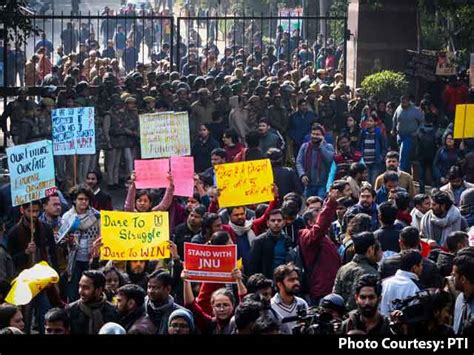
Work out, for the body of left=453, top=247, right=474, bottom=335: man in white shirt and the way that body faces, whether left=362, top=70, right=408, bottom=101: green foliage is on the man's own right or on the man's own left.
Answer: on the man's own right

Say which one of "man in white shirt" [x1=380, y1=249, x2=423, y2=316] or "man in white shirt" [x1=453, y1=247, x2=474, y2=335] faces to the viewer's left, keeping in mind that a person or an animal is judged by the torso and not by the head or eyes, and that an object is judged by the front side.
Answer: "man in white shirt" [x1=453, y1=247, x2=474, y2=335]

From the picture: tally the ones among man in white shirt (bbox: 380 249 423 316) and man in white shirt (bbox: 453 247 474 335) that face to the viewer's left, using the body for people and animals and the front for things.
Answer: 1

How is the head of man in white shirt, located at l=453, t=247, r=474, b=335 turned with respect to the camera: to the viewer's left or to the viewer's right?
to the viewer's left

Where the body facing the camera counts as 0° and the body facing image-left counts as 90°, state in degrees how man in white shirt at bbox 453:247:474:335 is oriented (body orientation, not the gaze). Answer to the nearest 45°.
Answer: approximately 90°
